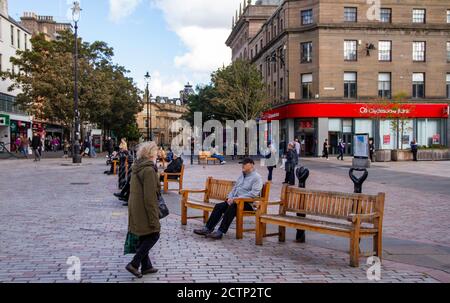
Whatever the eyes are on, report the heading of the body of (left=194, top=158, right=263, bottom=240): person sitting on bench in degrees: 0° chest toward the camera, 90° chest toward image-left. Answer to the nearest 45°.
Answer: approximately 45°

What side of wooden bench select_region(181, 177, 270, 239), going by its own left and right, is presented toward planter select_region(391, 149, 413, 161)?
back

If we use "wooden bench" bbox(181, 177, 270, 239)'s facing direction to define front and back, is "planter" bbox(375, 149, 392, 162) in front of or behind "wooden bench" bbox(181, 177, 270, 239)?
behind

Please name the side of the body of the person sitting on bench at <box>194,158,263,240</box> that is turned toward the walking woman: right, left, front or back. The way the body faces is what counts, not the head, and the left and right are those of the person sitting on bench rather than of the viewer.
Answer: front

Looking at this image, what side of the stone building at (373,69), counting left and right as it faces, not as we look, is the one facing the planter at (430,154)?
front

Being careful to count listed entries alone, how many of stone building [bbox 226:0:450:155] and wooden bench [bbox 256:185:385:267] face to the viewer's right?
0

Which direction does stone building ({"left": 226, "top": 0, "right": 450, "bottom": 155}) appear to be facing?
toward the camera

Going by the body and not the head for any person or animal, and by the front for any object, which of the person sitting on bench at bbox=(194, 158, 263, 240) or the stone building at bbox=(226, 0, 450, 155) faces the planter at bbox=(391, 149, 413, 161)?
the stone building

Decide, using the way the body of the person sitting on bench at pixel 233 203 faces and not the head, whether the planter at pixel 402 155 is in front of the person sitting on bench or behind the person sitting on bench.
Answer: behind

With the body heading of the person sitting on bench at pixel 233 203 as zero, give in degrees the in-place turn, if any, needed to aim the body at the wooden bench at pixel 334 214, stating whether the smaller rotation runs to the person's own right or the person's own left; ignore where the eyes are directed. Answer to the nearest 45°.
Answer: approximately 90° to the person's own left

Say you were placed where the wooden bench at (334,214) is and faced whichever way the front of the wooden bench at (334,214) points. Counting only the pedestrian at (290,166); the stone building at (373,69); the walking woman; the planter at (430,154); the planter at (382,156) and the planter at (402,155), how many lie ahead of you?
1

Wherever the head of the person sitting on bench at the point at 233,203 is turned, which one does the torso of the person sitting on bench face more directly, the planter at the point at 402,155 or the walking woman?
the walking woman

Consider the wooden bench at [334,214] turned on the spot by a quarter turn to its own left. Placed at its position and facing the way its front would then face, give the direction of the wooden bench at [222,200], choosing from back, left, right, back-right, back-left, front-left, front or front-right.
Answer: back

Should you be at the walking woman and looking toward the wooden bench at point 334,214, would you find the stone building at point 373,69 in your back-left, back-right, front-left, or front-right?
front-left

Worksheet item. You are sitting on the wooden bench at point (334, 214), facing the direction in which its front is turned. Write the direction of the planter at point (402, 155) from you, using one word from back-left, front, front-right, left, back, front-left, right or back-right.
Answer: back-right

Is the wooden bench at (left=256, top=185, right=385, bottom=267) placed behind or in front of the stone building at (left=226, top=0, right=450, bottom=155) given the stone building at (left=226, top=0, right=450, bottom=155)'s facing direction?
in front

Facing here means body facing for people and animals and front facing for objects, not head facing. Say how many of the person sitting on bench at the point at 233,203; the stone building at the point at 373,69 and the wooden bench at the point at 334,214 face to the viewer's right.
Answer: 0

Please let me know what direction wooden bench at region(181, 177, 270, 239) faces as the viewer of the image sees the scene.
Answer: facing the viewer and to the left of the viewer
